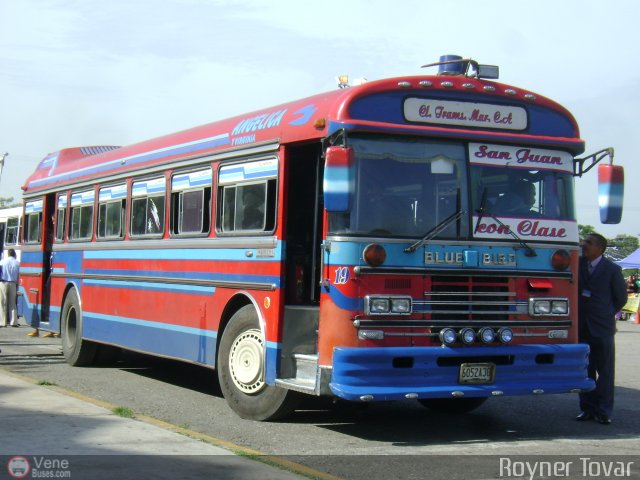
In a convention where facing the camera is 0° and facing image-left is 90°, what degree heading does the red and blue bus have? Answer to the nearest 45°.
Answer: approximately 315°

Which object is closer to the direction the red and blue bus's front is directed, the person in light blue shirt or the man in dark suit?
the man in dark suit

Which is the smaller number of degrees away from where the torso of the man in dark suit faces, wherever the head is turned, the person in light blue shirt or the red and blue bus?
the red and blue bus

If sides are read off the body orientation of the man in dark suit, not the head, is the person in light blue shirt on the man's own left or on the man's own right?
on the man's own right

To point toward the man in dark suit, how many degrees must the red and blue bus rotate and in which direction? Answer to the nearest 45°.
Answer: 0° — it already faces them

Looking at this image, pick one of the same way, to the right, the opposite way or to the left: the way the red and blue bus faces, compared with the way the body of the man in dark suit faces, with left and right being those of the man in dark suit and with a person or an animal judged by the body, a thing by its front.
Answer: to the left

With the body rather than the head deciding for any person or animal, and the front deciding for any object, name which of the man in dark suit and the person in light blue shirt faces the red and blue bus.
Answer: the man in dark suit
